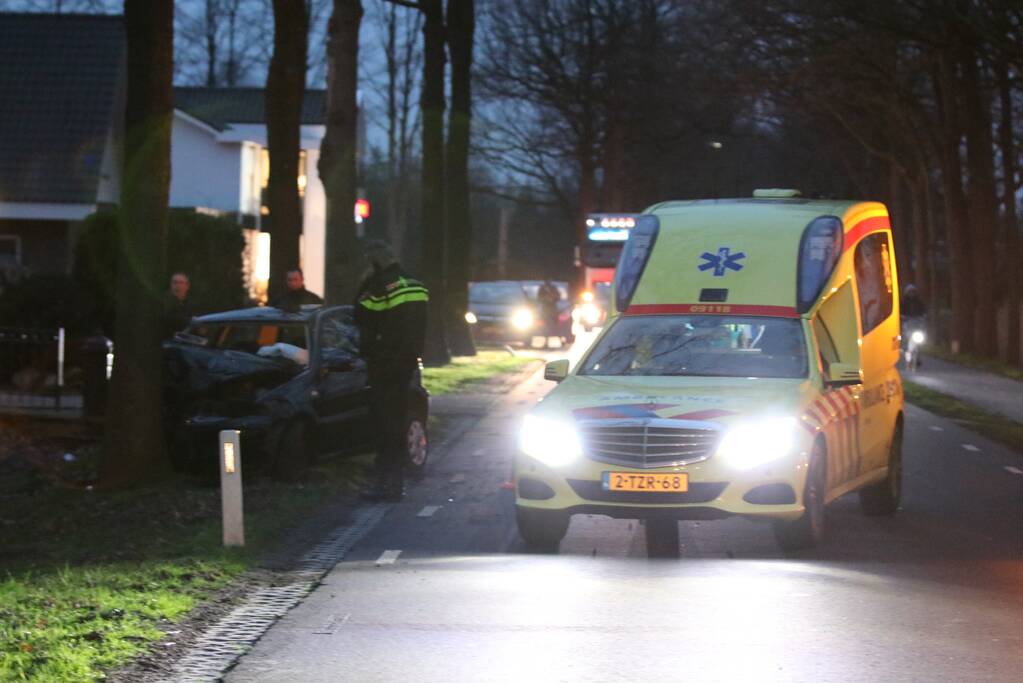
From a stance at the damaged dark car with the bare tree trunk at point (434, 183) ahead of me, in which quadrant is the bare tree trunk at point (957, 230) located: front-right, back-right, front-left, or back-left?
front-right

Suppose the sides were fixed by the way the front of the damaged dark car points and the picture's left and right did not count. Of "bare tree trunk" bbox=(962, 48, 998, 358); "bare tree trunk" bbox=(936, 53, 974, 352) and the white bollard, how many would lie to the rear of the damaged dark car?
2

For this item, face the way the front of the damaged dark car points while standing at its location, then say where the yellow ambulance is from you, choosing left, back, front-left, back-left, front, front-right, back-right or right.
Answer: left

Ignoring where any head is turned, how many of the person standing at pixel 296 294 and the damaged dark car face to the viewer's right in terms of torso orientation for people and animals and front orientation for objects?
0

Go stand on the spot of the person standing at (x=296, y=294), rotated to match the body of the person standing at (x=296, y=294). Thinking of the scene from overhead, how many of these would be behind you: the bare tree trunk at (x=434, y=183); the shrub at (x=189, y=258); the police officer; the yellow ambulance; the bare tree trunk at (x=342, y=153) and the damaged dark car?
3

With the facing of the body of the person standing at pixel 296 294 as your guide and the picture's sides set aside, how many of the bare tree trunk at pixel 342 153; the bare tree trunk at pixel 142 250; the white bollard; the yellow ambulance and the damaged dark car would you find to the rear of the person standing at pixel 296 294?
1

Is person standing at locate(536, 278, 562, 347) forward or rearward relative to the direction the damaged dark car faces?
rearward

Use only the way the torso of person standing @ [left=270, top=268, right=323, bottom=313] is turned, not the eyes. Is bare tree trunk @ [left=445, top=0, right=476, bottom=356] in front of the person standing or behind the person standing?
behind

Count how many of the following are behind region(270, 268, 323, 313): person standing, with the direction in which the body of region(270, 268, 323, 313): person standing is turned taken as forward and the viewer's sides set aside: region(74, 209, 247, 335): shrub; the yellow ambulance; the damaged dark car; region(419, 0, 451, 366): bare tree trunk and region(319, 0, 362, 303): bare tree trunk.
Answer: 3

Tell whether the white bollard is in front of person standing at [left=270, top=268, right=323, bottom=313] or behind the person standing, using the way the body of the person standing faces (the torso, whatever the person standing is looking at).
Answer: in front

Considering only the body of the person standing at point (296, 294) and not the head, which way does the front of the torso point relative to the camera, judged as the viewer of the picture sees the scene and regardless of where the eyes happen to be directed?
toward the camera

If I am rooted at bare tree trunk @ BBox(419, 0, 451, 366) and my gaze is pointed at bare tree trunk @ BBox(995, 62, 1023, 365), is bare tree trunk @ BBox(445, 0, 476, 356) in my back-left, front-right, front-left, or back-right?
front-left

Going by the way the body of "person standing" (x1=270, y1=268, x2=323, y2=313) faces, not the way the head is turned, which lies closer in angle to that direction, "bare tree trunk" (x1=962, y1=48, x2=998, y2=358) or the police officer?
the police officer

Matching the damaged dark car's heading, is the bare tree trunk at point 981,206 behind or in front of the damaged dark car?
behind

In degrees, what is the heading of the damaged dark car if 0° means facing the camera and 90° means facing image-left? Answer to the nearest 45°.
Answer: approximately 45°
